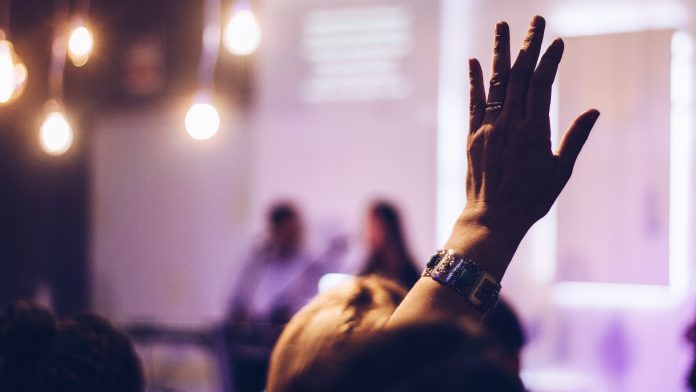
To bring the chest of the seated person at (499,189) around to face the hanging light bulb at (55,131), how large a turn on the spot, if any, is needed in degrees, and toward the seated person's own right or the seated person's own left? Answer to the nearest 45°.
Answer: approximately 45° to the seated person's own left

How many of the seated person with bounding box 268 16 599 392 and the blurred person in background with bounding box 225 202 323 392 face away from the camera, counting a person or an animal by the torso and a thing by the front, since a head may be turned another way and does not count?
1

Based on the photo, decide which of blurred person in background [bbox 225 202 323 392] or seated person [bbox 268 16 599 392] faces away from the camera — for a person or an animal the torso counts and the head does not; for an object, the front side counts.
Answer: the seated person

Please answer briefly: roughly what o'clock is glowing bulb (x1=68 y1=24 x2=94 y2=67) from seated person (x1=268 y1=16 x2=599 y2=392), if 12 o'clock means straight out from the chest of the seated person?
The glowing bulb is roughly at 11 o'clock from the seated person.

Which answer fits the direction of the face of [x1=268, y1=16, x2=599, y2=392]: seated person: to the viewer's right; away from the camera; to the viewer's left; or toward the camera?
away from the camera

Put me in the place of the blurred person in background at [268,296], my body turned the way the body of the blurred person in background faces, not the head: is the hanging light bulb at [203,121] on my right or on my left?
on my right

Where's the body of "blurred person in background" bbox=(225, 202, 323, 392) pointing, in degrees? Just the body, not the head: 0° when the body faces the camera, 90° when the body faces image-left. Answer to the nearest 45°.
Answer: approximately 315°

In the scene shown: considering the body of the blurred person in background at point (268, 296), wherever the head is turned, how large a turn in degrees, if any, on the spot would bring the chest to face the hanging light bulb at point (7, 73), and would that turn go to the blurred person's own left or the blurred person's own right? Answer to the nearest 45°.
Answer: approximately 90° to the blurred person's own right

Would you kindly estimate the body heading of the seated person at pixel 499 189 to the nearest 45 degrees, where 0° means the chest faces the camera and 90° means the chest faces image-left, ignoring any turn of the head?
approximately 180°

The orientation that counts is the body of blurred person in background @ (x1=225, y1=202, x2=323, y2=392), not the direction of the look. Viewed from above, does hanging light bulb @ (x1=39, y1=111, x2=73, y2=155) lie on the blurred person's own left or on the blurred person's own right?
on the blurred person's own right

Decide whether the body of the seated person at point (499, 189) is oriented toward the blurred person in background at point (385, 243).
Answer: yes
